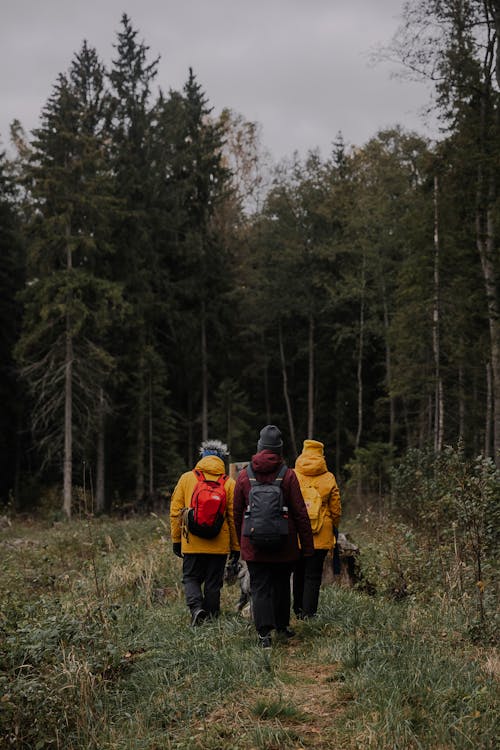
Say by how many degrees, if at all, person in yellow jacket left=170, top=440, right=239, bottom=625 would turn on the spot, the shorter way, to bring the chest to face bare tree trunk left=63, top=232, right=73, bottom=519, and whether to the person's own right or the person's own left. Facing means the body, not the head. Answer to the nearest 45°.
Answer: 0° — they already face it

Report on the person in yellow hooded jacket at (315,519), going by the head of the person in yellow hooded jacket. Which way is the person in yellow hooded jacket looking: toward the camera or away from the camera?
away from the camera

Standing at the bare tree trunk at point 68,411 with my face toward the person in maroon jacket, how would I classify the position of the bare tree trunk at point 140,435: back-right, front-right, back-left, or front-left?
back-left

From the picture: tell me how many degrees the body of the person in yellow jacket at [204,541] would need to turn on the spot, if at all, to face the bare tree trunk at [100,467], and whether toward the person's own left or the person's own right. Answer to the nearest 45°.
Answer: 0° — they already face it

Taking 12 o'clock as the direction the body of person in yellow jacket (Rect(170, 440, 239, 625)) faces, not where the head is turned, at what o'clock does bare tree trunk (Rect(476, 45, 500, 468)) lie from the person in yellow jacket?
The bare tree trunk is roughly at 1 o'clock from the person in yellow jacket.

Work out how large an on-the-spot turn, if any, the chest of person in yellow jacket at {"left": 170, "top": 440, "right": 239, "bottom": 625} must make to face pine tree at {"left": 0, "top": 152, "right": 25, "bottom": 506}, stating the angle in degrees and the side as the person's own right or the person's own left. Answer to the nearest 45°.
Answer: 0° — they already face it

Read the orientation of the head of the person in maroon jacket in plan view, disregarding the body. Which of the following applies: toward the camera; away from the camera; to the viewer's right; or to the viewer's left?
away from the camera

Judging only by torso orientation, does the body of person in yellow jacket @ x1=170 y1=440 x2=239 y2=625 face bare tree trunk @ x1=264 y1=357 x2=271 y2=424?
yes

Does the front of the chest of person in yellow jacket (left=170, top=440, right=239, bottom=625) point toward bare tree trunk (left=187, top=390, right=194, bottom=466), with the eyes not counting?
yes

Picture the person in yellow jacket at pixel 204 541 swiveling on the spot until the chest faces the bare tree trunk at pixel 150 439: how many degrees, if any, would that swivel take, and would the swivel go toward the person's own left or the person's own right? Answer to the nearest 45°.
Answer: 0° — they already face it

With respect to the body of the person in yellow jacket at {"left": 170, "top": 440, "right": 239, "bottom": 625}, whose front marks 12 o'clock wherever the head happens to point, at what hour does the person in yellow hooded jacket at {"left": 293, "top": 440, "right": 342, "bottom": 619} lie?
The person in yellow hooded jacket is roughly at 3 o'clock from the person in yellow jacket.

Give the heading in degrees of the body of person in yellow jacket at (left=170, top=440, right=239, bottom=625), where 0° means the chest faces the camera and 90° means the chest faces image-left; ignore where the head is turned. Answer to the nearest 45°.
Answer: approximately 180°

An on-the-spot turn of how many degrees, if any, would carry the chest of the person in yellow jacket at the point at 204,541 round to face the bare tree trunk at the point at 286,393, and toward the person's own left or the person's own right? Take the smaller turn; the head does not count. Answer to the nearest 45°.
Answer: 0° — they already face it
